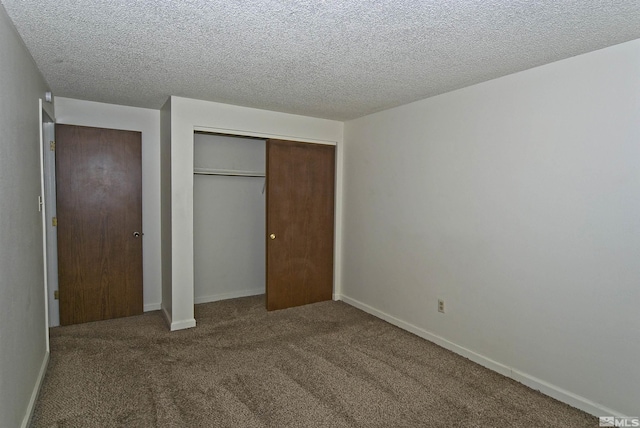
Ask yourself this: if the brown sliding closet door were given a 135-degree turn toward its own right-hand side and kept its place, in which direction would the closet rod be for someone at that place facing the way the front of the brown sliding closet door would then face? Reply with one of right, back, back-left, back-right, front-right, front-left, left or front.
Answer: front

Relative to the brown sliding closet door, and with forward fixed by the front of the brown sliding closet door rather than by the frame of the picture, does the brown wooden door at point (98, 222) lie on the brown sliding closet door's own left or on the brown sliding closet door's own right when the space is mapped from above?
on the brown sliding closet door's own right

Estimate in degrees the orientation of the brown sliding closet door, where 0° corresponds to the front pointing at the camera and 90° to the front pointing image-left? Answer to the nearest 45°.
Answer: approximately 315°
